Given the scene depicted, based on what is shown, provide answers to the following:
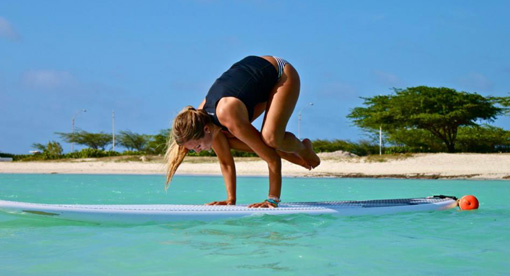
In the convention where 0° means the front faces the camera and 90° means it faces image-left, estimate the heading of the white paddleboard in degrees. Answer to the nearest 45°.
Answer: approximately 90°

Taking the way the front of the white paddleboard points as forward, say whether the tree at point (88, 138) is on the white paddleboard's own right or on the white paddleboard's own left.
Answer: on the white paddleboard's own right

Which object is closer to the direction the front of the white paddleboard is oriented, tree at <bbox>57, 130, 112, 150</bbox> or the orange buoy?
the tree

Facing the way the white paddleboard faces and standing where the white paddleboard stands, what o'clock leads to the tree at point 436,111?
The tree is roughly at 4 o'clock from the white paddleboard.

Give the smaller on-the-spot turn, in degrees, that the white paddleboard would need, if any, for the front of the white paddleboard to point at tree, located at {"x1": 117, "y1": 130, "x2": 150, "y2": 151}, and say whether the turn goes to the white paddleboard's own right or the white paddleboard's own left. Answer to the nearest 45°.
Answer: approximately 90° to the white paddleboard's own right

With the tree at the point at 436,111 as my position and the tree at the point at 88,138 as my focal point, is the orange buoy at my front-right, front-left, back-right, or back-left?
back-left

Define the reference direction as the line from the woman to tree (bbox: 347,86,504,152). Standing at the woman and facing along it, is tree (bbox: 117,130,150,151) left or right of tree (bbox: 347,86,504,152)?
left

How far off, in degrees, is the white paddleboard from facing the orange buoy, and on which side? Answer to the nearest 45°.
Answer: approximately 180°

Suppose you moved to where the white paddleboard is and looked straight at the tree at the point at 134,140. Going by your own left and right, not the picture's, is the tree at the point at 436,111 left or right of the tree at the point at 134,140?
right
